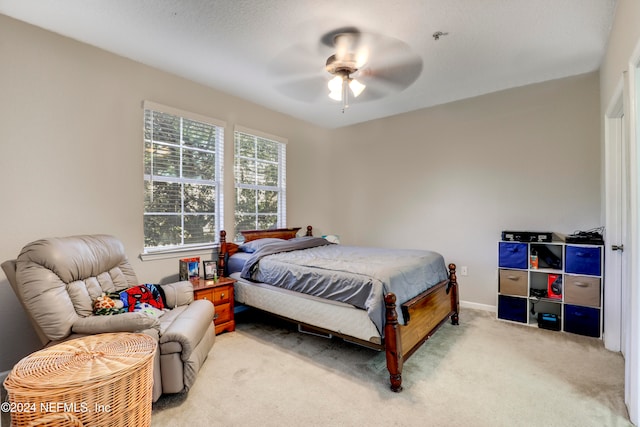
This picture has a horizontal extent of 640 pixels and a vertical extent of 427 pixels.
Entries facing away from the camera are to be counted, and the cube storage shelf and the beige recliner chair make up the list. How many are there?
0

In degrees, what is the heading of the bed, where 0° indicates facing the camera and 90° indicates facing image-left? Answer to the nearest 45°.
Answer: approximately 315°

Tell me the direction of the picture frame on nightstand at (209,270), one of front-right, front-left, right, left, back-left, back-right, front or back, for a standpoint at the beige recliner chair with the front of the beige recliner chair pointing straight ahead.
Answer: left

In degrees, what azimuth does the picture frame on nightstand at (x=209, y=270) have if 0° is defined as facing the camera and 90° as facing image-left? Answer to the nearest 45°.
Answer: approximately 315°

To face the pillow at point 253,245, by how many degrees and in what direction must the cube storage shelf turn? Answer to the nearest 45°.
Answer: approximately 45° to its right

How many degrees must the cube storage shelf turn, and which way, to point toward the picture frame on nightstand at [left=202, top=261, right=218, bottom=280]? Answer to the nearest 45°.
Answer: approximately 45° to its right

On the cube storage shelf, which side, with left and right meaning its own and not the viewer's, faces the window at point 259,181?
right

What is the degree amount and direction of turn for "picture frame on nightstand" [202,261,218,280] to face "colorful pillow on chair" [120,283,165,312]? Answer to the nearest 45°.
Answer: approximately 90° to its right

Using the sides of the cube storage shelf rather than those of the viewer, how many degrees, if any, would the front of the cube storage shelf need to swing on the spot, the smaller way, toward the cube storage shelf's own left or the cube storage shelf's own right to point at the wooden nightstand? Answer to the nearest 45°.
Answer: approximately 45° to the cube storage shelf's own right

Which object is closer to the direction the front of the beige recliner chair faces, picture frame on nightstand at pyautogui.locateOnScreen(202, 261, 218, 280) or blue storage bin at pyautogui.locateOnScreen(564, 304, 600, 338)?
the blue storage bin

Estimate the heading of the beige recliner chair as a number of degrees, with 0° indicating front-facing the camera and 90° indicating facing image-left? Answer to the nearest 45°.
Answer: approximately 315°

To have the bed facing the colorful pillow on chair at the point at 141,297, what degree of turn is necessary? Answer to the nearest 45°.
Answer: approximately 135° to its right
